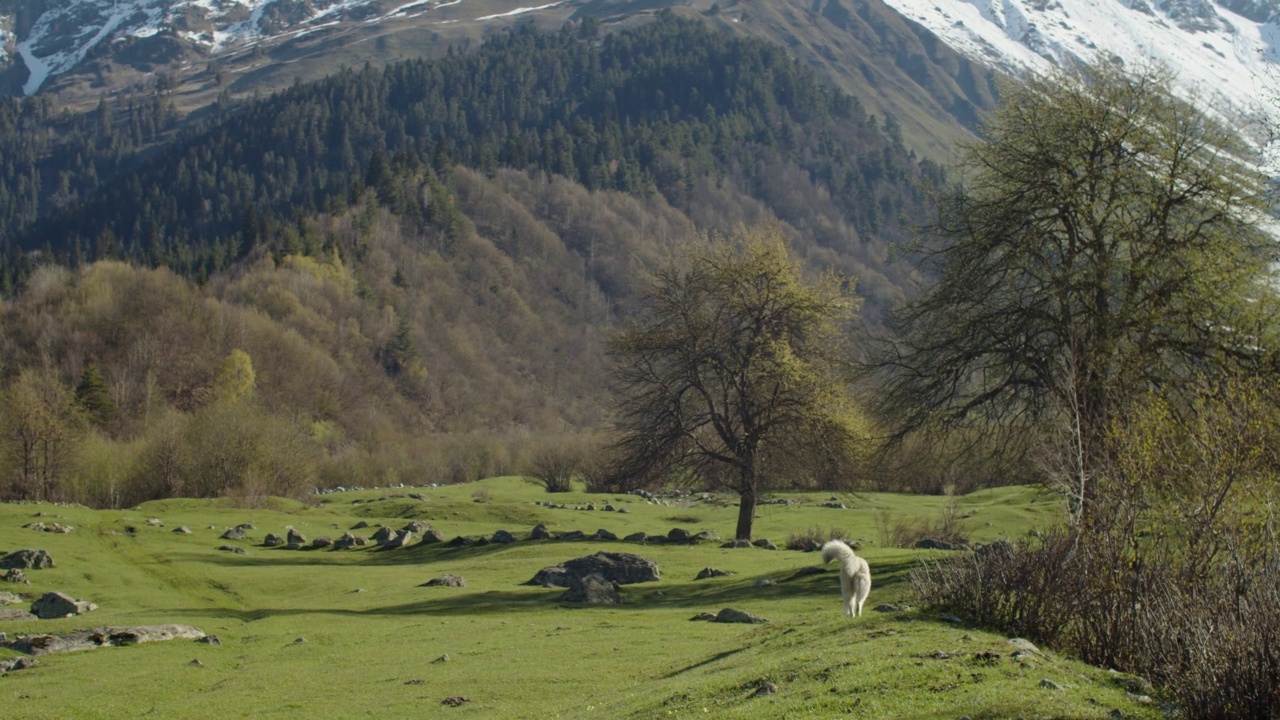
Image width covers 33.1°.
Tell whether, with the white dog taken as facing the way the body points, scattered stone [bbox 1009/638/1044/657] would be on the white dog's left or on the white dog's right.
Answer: on the white dog's right

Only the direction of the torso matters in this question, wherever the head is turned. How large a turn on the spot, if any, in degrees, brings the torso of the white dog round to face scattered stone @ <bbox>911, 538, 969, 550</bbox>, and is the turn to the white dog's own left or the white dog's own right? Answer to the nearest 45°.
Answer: approximately 45° to the white dog's own left

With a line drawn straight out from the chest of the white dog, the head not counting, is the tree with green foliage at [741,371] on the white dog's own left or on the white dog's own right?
on the white dog's own left

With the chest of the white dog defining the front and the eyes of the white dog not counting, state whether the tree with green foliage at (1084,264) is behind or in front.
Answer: in front

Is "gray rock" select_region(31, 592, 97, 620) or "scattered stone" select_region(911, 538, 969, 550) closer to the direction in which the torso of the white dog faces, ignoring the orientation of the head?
the scattered stone

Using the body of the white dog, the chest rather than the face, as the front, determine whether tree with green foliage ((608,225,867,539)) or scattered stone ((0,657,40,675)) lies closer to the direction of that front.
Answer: the tree with green foliage

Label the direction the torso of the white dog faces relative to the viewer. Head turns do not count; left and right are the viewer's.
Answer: facing away from the viewer and to the right of the viewer

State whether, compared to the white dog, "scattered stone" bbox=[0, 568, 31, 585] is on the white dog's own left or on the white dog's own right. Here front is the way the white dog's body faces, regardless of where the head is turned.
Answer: on the white dog's own left

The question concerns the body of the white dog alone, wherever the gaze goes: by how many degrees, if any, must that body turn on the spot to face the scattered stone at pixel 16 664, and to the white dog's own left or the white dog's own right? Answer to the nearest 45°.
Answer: approximately 135° to the white dog's own left
